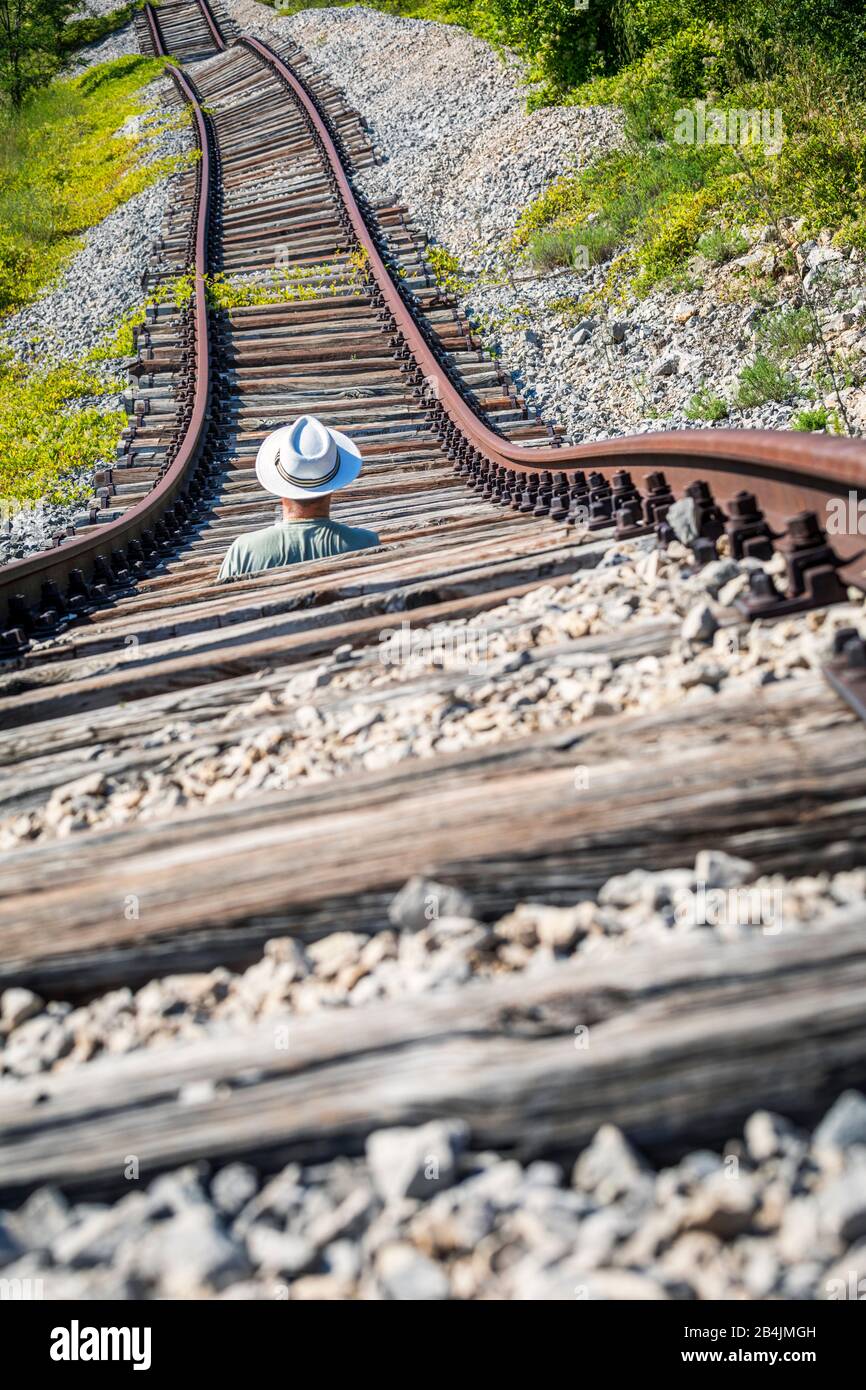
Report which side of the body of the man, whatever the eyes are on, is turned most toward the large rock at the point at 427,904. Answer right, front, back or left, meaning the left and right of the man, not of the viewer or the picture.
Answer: back

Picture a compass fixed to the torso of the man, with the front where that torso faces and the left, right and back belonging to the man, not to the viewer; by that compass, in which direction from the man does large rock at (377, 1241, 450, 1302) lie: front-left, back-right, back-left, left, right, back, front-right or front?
back

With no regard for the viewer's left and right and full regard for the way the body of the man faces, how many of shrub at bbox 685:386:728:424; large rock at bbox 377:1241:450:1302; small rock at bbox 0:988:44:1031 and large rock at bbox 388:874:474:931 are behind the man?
3

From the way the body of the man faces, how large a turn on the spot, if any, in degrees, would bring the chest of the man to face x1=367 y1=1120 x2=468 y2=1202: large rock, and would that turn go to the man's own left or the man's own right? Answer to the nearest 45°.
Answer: approximately 180°

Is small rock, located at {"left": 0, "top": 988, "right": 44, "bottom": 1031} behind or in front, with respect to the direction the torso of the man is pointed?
behind

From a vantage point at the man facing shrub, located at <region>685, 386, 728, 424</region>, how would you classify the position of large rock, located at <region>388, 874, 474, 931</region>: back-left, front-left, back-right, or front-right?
back-right

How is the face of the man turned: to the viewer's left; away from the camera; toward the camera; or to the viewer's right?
away from the camera

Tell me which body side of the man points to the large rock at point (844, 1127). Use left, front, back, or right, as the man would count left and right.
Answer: back

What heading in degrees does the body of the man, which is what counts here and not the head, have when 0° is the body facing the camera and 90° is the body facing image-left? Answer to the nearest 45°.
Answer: approximately 180°

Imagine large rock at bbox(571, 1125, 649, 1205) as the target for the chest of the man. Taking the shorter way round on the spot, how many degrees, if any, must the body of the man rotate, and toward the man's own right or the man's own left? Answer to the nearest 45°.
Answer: approximately 180°
